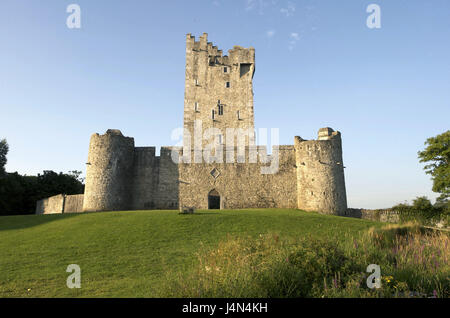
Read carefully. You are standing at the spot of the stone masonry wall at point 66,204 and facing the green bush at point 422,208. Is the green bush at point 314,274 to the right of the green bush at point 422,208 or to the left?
right

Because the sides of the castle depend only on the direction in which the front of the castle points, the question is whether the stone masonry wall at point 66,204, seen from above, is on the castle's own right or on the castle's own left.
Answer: on the castle's own right

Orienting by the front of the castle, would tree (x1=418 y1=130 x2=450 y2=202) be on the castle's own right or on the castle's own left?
on the castle's own left

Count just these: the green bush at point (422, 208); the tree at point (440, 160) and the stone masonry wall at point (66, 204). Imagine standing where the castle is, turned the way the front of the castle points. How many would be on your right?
1

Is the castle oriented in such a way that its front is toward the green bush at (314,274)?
yes

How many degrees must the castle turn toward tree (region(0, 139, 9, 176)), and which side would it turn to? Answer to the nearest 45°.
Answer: approximately 90° to its right

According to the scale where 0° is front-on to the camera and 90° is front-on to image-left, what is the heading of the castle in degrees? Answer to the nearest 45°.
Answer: approximately 0°

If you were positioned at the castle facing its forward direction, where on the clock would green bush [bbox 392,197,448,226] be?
The green bush is roughly at 9 o'clock from the castle.

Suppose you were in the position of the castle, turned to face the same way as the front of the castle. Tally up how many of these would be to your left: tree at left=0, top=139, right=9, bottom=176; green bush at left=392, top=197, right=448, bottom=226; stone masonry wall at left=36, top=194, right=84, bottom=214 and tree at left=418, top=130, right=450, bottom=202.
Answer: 2

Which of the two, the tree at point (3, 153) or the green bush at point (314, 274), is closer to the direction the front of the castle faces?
the green bush
